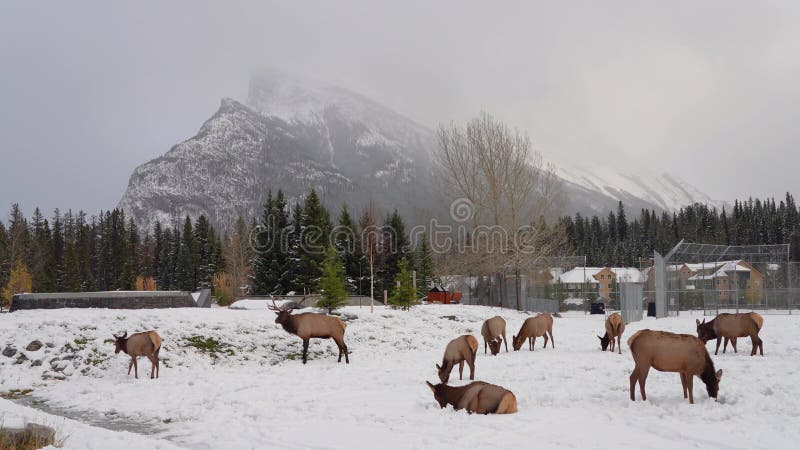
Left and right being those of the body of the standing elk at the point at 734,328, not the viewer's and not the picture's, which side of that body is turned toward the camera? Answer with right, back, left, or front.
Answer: left

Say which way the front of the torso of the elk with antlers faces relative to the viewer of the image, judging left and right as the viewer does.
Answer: facing to the left of the viewer

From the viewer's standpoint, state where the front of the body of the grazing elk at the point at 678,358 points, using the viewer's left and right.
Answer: facing to the right of the viewer

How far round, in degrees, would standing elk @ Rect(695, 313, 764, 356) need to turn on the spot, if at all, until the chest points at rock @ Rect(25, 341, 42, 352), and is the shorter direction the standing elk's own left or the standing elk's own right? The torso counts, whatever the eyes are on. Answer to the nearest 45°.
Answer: approximately 45° to the standing elk's own left

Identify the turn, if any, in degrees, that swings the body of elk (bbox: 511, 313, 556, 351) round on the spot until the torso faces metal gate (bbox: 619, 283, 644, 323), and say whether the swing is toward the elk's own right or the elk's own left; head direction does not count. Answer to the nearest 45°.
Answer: approximately 135° to the elk's own right

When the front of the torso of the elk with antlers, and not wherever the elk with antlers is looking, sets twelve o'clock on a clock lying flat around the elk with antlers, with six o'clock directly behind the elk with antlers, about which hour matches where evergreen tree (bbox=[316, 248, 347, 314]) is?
The evergreen tree is roughly at 3 o'clock from the elk with antlers.

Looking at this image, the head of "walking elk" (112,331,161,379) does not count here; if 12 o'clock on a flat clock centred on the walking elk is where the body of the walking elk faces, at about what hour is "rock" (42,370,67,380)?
The rock is roughly at 11 o'clock from the walking elk.

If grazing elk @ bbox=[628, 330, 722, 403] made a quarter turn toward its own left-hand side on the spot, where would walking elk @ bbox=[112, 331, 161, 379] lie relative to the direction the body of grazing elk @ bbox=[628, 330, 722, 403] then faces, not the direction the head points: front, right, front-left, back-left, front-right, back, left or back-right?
left

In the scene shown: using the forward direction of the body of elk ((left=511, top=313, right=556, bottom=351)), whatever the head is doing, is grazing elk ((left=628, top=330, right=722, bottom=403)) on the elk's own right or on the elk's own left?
on the elk's own left

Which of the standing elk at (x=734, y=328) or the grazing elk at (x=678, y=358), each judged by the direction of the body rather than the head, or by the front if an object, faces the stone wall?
the standing elk at (x=734, y=328)

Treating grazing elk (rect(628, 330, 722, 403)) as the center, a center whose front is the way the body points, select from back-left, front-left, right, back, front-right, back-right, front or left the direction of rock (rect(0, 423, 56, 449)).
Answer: back-right
